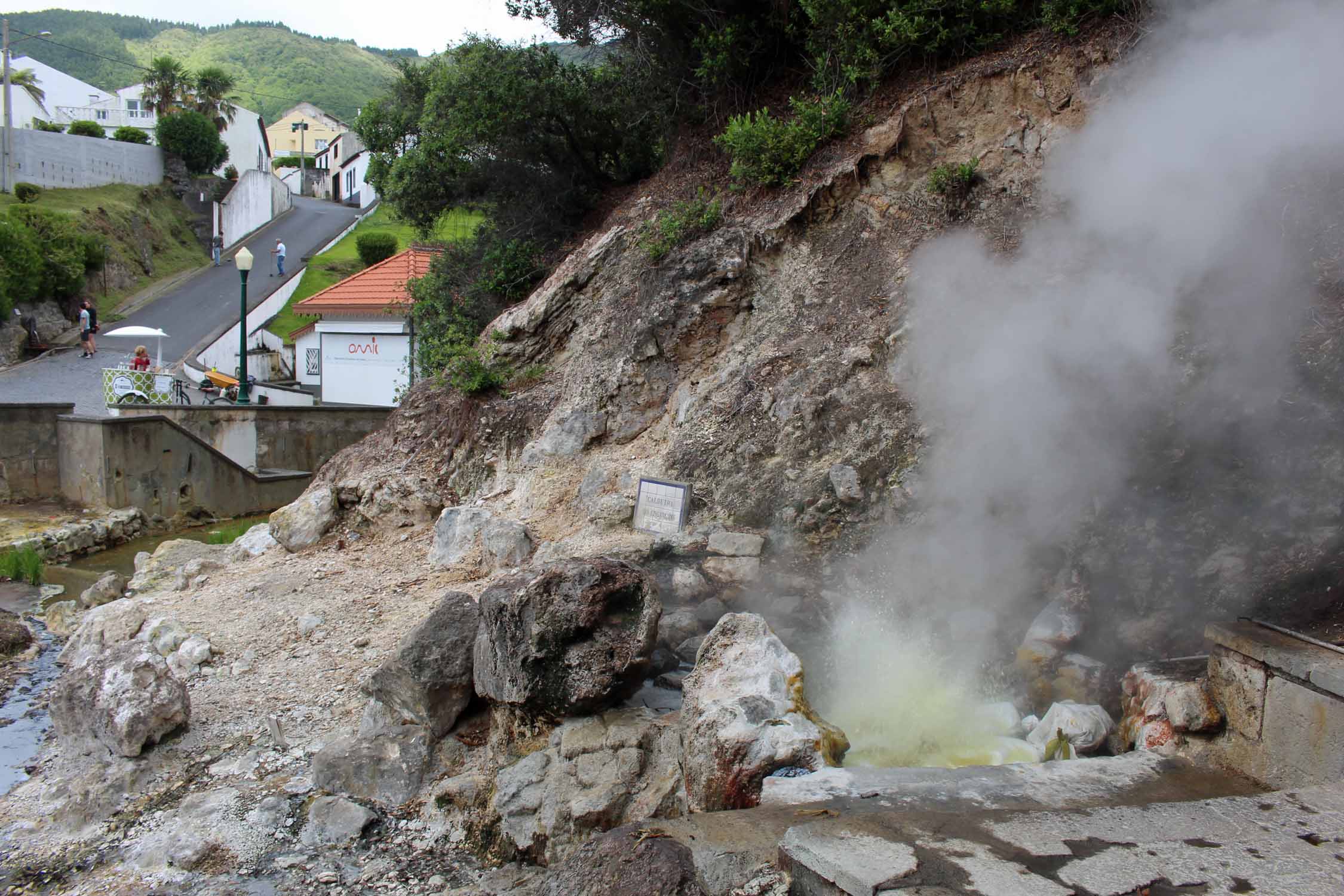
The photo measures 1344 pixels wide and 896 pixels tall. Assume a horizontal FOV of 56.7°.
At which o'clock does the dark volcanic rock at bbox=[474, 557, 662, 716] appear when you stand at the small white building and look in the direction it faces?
The dark volcanic rock is roughly at 12 o'clock from the small white building.

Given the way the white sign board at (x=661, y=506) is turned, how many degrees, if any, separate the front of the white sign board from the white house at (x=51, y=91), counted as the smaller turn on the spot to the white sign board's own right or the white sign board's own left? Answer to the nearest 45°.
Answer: approximately 135° to the white sign board's own right

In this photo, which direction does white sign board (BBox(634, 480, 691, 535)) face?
toward the camera

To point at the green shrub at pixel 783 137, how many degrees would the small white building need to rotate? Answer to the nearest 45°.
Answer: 0° — it already faces it

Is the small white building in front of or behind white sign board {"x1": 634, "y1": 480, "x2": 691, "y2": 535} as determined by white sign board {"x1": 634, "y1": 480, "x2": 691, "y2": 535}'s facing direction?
behind

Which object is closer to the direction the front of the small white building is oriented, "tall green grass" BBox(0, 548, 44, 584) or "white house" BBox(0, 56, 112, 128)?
the tall green grass

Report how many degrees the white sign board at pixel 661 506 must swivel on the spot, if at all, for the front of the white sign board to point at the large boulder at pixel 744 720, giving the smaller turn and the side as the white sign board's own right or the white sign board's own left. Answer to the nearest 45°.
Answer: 0° — it already faces it

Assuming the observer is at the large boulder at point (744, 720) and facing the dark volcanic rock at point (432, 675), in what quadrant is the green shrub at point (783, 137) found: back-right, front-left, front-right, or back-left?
front-right

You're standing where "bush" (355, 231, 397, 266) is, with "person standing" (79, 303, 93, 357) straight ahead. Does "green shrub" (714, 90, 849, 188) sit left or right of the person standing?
left

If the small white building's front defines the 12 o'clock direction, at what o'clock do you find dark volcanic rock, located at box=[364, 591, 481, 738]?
The dark volcanic rock is roughly at 12 o'clock from the small white building.

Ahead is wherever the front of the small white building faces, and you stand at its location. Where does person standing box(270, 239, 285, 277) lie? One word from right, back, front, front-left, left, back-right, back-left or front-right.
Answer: back

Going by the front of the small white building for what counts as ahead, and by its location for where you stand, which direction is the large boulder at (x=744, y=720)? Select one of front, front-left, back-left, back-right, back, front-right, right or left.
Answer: front

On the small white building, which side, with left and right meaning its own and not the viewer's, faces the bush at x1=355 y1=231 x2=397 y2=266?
back

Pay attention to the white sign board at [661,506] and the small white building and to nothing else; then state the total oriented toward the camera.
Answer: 2
